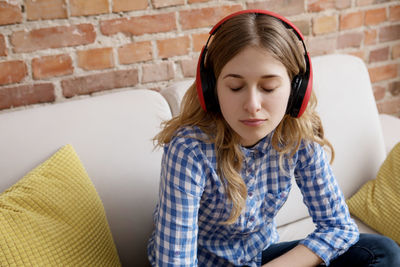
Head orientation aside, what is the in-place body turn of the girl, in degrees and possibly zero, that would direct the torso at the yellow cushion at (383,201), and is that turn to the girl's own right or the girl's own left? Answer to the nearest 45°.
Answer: approximately 135° to the girl's own left

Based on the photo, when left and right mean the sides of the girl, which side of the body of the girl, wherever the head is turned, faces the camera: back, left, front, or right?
front
